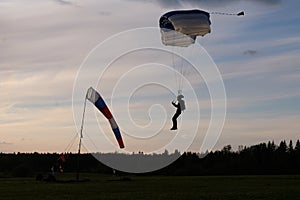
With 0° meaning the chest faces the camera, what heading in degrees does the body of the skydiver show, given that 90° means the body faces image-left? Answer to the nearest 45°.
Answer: approximately 90°
